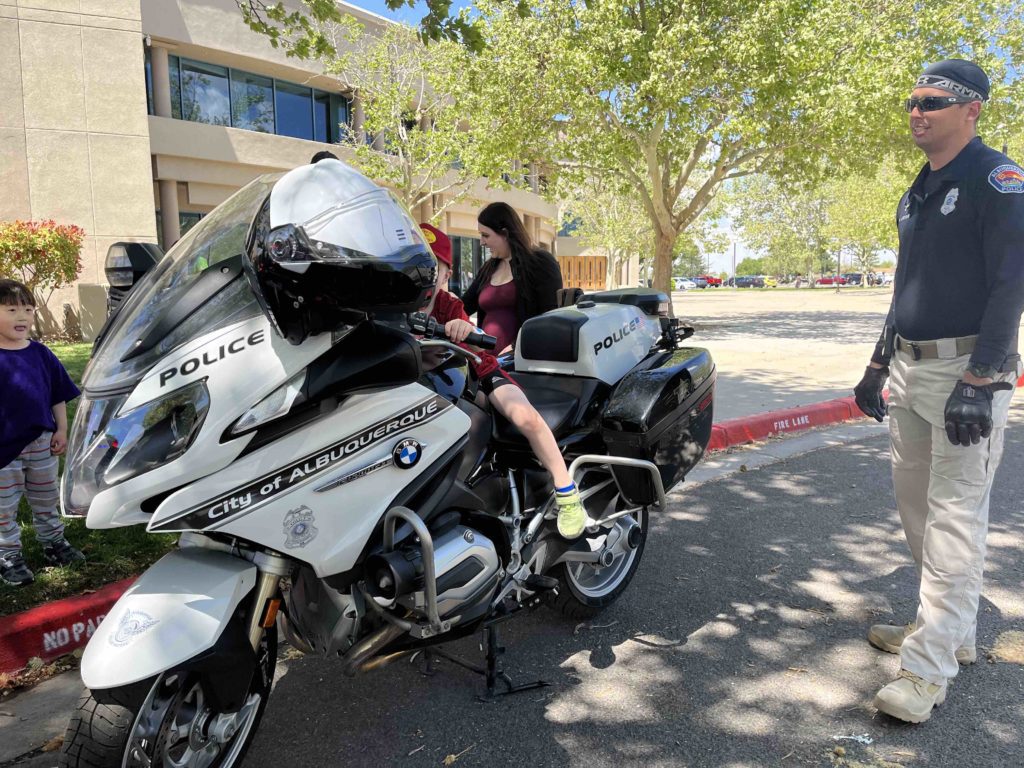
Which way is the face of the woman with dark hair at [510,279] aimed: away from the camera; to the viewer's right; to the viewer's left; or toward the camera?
to the viewer's left

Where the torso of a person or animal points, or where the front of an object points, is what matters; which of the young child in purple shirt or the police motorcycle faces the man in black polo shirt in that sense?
the young child in purple shirt

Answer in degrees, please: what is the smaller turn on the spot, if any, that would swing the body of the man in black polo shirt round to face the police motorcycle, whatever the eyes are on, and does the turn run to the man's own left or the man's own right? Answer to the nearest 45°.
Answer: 0° — they already face it

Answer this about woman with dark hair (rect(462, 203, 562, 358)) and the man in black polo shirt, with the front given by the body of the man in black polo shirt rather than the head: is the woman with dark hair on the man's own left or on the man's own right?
on the man's own right

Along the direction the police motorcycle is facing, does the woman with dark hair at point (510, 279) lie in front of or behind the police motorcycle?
behind

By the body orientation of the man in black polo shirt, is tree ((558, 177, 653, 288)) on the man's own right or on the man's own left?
on the man's own right

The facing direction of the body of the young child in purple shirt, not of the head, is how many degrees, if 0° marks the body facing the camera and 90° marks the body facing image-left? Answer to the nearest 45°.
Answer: approximately 315°

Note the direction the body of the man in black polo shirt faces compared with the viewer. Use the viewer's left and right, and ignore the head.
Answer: facing the viewer and to the left of the viewer

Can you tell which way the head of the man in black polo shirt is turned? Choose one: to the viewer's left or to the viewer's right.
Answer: to the viewer's left

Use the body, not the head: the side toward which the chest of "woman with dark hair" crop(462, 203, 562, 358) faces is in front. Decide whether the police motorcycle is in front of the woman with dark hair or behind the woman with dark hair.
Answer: in front

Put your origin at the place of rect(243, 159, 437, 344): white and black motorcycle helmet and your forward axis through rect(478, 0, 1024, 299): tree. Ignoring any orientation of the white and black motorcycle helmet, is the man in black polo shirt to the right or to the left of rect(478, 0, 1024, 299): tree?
right
